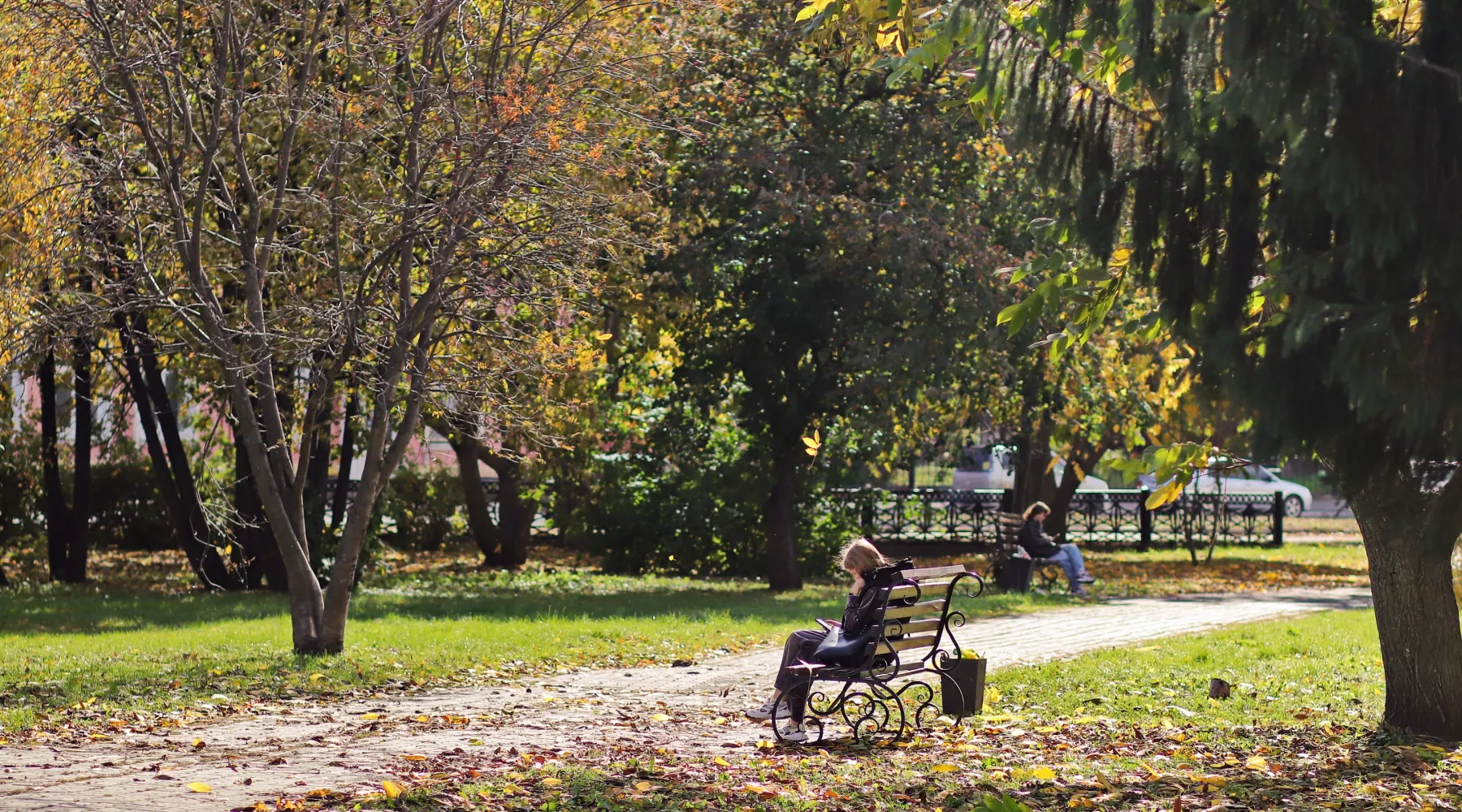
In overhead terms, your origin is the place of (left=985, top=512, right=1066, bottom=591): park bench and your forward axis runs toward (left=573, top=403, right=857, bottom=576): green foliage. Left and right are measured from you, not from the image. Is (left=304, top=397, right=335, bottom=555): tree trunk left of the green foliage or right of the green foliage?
left

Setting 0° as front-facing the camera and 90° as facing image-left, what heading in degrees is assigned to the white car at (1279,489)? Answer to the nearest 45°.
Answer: approximately 270°

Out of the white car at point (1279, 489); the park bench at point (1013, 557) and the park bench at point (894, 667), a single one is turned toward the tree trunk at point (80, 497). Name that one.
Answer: the park bench at point (894, 667)

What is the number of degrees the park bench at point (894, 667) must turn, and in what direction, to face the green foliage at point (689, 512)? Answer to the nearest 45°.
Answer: approximately 45° to its right

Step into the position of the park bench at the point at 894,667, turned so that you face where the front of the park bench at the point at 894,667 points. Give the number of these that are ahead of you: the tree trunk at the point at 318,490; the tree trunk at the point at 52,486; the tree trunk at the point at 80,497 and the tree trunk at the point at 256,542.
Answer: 4

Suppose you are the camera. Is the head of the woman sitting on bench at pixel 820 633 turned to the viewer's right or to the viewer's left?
to the viewer's left

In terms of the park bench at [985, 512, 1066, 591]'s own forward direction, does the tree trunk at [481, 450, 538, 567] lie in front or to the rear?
to the rear

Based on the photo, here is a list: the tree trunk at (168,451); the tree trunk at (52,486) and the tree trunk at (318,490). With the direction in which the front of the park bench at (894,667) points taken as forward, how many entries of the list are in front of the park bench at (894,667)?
3

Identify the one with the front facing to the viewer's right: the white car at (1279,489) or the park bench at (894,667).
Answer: the white car

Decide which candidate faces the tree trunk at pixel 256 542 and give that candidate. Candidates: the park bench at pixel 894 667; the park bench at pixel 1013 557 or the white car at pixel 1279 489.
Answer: the park bench at pixel 894 667

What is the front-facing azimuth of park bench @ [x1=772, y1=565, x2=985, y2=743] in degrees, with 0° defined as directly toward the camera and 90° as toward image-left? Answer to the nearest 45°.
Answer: approximately 135°

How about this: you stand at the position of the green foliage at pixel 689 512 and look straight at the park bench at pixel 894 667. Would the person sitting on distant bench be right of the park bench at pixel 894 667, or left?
left
